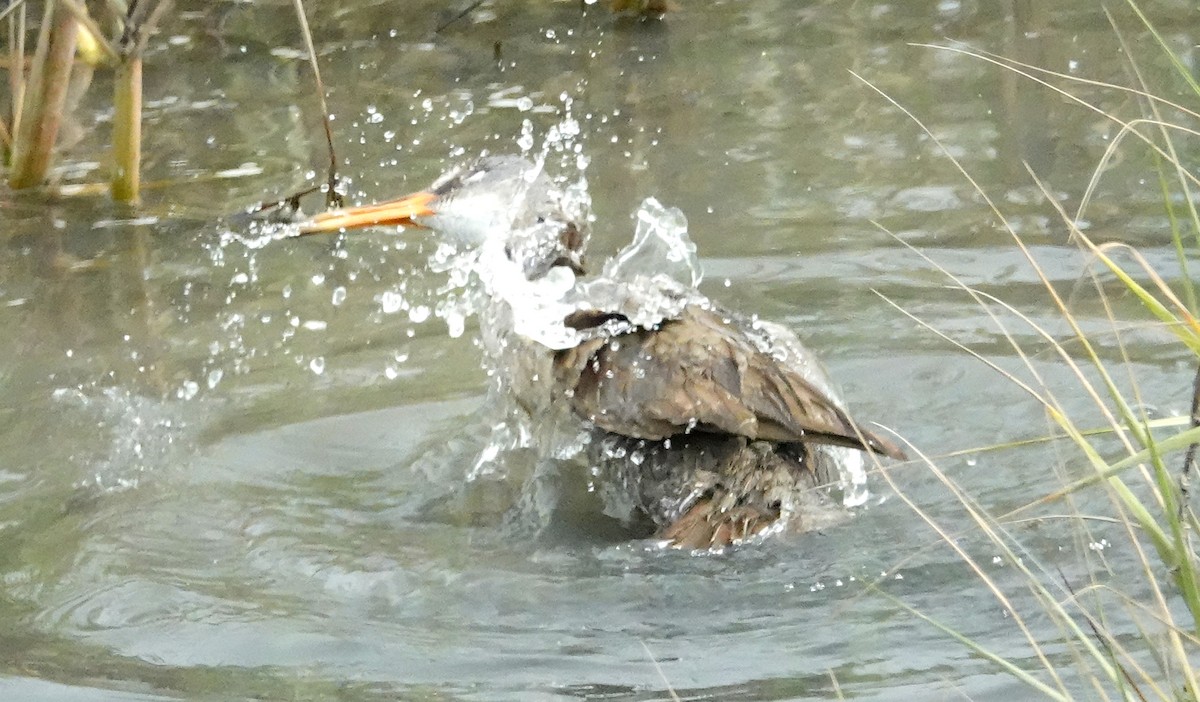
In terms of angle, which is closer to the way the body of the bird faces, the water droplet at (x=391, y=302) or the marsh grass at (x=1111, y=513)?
the water droplet

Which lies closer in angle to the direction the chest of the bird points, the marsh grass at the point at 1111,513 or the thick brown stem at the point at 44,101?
the thick brown stem

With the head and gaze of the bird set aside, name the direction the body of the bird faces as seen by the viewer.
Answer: to the viewer's left

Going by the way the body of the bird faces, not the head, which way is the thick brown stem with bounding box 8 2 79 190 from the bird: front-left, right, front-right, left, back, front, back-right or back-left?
front-right

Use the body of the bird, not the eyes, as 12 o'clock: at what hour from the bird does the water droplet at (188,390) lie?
The water droplet is roughly at 1 o'clock from the bird.
